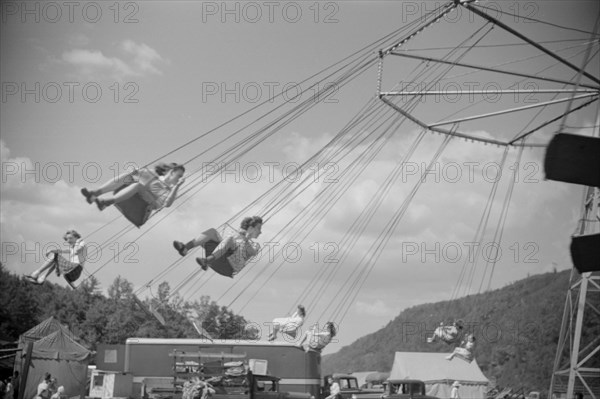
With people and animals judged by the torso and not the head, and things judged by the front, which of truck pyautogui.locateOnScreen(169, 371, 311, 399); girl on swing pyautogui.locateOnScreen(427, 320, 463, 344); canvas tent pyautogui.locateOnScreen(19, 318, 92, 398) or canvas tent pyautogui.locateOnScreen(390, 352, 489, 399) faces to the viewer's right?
the truck

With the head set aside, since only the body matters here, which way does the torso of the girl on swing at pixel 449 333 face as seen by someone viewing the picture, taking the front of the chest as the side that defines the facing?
to the viewer's left

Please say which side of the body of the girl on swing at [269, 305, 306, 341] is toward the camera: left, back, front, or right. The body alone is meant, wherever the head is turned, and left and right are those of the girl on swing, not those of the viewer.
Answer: left

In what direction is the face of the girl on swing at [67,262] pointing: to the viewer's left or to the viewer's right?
to the viewer's left

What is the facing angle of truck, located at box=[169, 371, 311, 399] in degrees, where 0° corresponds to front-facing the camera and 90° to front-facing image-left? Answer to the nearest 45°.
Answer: approximately 270°
